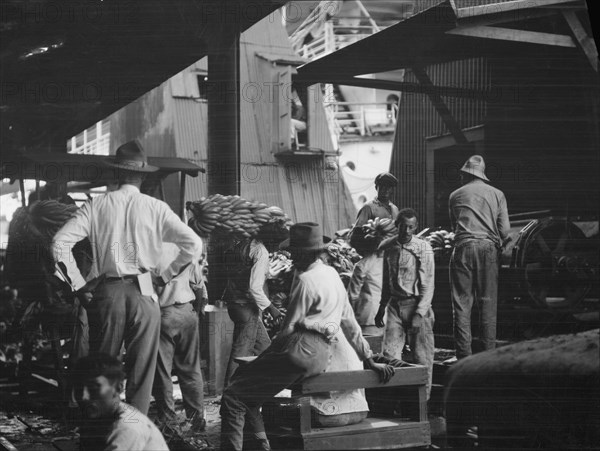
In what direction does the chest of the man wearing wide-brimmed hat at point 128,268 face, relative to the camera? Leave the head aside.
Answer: away from the camera

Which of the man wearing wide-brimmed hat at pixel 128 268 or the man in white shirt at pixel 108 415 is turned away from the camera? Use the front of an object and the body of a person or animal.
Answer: the man wearing wide-brimmed hat

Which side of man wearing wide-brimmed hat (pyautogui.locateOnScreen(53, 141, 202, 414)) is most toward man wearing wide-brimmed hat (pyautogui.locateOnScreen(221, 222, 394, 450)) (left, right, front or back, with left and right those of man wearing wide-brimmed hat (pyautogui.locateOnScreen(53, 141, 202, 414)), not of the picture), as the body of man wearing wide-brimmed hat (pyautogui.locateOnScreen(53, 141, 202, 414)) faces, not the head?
right

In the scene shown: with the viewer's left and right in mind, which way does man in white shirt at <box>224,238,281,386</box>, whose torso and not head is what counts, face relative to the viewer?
facing away from the viewer and to the right of the viewer

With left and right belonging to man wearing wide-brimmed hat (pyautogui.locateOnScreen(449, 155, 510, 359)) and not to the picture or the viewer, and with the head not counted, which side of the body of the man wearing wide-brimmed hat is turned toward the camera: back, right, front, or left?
back

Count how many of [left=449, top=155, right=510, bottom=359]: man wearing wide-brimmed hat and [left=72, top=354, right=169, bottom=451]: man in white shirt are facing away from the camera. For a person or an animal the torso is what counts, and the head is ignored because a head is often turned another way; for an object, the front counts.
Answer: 1

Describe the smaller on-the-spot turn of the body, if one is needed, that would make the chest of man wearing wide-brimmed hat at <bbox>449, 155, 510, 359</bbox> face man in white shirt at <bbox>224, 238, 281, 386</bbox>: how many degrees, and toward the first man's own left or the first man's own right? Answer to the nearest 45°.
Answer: approximately 90° to the first man's own left

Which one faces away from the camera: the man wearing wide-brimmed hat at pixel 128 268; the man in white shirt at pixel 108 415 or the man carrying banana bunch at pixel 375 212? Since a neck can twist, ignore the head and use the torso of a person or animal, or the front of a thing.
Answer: the man wearing wide-brimmed hat

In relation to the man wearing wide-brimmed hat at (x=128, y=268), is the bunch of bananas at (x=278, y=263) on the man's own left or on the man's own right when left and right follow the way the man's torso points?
on the man's own right

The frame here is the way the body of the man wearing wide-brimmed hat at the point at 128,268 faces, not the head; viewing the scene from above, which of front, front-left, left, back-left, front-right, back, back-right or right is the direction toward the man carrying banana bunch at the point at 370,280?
right
